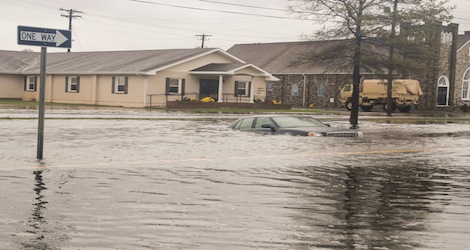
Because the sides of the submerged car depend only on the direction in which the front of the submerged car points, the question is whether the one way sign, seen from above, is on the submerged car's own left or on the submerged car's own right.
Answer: on the submerged car's own right

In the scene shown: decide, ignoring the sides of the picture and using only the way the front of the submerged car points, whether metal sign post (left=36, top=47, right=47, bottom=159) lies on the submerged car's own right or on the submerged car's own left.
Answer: on the submerged car's own right
